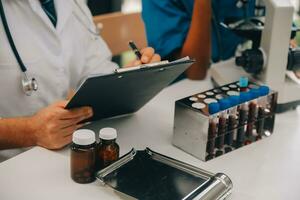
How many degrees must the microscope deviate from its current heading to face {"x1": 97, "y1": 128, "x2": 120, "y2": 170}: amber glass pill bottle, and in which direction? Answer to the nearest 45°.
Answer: approximately 90° to its left

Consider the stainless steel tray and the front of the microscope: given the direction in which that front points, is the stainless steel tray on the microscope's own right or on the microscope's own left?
on the microscope's own left

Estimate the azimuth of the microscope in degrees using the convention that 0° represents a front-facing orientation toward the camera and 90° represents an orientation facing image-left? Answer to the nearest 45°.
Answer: approximately 135°
